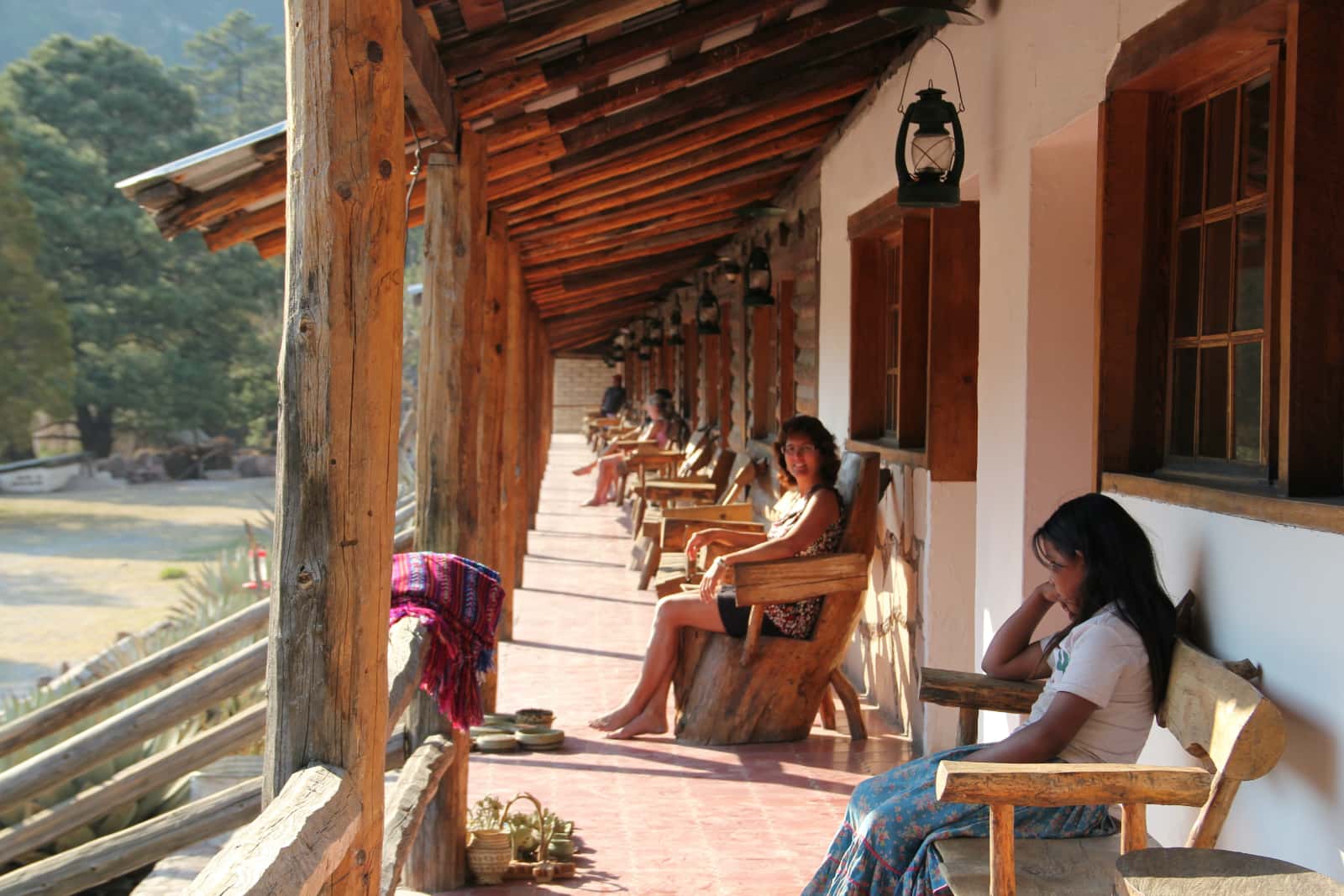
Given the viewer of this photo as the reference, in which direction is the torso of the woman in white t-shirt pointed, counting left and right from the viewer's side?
facing to the left of the viewer

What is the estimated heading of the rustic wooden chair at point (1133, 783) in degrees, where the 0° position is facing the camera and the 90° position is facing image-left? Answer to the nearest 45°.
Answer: approximately 90°

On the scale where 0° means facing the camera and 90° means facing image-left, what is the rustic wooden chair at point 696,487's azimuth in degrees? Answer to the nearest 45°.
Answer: approximately 90°

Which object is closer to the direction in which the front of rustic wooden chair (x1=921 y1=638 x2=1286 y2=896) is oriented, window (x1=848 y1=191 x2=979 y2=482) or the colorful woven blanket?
the colorful woven blanket

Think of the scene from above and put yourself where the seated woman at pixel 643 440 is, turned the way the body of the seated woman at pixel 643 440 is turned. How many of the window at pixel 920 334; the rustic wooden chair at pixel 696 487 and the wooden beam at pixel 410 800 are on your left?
3

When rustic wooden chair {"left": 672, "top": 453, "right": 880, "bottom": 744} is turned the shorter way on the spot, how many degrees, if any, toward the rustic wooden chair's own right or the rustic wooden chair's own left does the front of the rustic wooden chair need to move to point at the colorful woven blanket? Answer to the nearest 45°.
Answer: approximately 45° to the rustic wooden chair's own left

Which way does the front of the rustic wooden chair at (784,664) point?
to the viewer's left

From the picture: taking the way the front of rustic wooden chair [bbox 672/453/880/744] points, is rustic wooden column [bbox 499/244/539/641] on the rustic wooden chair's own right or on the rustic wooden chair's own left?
on the rustic wooden chair's own right
